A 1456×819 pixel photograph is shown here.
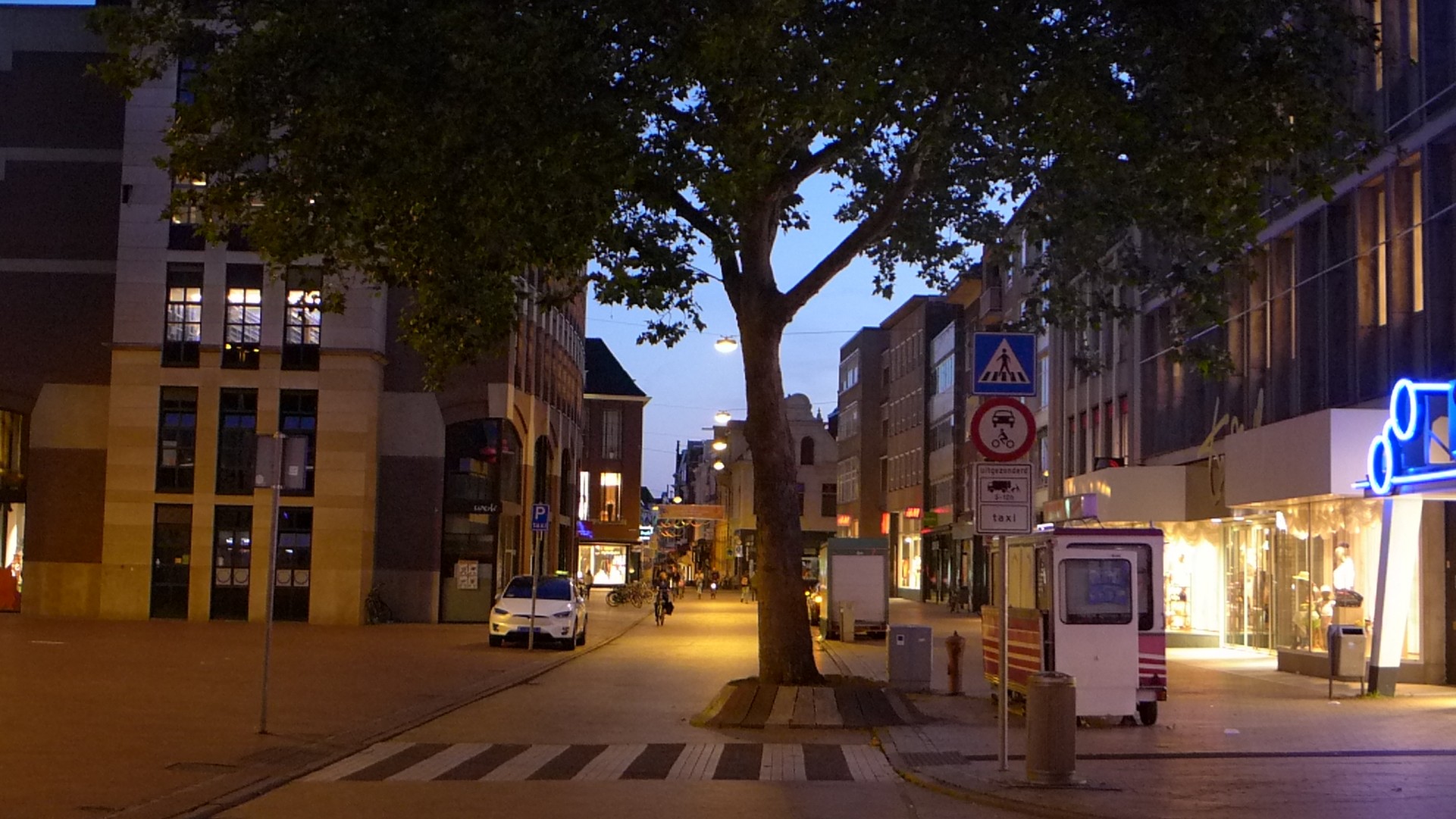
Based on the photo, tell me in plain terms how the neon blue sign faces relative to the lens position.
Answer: facing the viewer and to the left of the viewer

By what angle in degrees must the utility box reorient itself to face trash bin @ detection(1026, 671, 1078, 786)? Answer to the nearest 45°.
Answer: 0° — it already faces it

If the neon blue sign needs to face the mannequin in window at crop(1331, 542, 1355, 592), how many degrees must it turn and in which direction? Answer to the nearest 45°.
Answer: approximately 135° to its right

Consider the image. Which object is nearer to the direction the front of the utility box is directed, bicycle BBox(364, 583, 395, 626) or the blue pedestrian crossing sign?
the blue pedestrian crossing sign

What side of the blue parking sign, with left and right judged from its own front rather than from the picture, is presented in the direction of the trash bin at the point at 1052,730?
front

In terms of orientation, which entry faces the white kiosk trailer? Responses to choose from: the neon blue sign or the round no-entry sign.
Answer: the neon blue sign

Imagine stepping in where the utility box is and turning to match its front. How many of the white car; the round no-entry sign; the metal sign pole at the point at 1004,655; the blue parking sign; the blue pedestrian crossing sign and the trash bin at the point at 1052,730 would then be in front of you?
4

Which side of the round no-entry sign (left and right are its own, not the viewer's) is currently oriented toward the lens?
front

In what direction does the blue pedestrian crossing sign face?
toward the camera

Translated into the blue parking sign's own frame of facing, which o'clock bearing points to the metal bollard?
The metal bollard is roughly at 11 o'clock from the blue parking sign.

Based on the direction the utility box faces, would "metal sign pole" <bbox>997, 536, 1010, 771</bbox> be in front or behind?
in front

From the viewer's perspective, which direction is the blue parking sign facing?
toward the camera

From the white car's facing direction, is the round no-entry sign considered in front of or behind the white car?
in front

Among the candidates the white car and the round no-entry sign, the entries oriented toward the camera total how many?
2

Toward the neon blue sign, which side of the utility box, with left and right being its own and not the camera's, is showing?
left
